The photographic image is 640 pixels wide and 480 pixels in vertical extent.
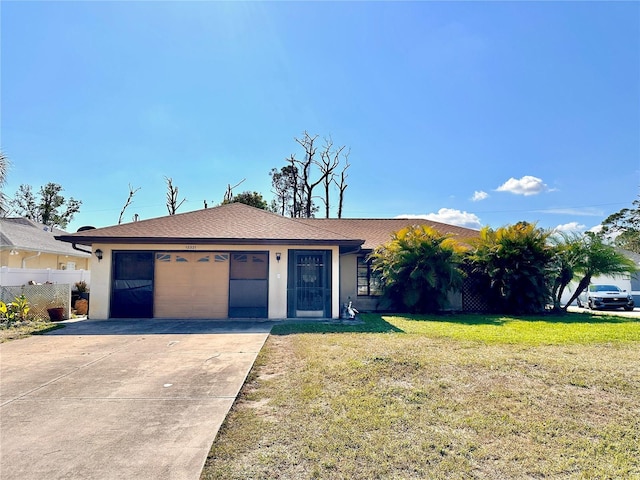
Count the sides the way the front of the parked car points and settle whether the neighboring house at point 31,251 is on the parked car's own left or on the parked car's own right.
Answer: on the parked car's own right

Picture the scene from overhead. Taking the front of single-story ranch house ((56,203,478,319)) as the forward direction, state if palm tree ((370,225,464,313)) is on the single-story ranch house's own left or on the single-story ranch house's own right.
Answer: on the single-story ranch house's own left

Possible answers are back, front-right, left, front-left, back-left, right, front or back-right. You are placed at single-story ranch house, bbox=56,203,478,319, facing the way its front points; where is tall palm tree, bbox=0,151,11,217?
right

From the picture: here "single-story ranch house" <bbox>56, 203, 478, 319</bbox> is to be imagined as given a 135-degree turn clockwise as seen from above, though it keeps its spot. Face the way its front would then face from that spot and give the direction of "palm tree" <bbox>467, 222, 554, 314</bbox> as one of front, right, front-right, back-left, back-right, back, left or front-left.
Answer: back-right

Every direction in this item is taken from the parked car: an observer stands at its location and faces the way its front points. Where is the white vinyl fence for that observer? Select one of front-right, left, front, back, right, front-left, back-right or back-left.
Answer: right

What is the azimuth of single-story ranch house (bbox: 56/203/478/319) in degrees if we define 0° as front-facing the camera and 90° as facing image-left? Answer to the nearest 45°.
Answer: approximately 0°

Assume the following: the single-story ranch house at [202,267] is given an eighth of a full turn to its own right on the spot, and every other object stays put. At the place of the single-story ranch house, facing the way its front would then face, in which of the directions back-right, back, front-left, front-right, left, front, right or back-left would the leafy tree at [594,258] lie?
back-left

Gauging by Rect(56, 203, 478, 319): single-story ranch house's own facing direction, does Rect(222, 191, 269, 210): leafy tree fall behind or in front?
behind

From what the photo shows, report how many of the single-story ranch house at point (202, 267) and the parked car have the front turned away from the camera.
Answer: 0

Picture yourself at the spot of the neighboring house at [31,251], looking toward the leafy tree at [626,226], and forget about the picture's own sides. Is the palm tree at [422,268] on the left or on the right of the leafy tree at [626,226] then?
right

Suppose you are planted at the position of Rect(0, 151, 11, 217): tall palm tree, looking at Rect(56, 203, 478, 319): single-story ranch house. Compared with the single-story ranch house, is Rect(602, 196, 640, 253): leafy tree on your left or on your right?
left
